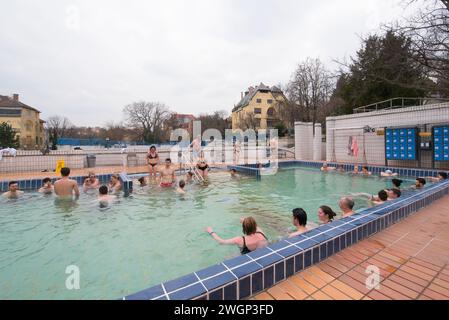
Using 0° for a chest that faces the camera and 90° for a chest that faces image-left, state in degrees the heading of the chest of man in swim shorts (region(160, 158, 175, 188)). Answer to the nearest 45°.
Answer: approximately 0°

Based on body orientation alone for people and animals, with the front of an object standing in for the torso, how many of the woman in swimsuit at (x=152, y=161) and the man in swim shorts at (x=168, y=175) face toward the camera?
2

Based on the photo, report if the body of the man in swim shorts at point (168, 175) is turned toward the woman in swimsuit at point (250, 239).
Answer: yes

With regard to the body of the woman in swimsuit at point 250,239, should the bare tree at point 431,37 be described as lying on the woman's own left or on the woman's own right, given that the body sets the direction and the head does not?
on the woman's own right

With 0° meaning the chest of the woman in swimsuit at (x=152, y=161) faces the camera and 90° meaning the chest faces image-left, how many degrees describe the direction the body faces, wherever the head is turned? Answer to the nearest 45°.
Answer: approximately 0°

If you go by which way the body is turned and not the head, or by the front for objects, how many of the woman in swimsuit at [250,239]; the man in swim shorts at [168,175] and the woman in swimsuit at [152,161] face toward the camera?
2

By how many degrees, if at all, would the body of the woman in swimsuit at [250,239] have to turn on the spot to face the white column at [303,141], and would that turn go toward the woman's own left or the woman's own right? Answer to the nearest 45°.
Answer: approximately 45° to the woman's own right

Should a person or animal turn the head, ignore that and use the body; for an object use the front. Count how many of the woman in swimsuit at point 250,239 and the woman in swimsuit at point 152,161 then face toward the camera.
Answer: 1

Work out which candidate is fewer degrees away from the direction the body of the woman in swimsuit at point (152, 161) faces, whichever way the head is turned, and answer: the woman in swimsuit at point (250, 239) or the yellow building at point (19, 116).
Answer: the woman in swimsuit

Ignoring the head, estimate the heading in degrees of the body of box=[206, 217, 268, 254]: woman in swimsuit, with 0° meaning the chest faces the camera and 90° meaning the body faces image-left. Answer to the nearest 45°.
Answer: approximately 135°

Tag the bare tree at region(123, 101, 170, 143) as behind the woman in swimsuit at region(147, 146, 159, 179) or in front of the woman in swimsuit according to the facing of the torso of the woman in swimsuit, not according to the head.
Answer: behind
